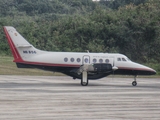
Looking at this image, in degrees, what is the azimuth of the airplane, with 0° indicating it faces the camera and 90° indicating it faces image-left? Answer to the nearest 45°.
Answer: approximately 270°
